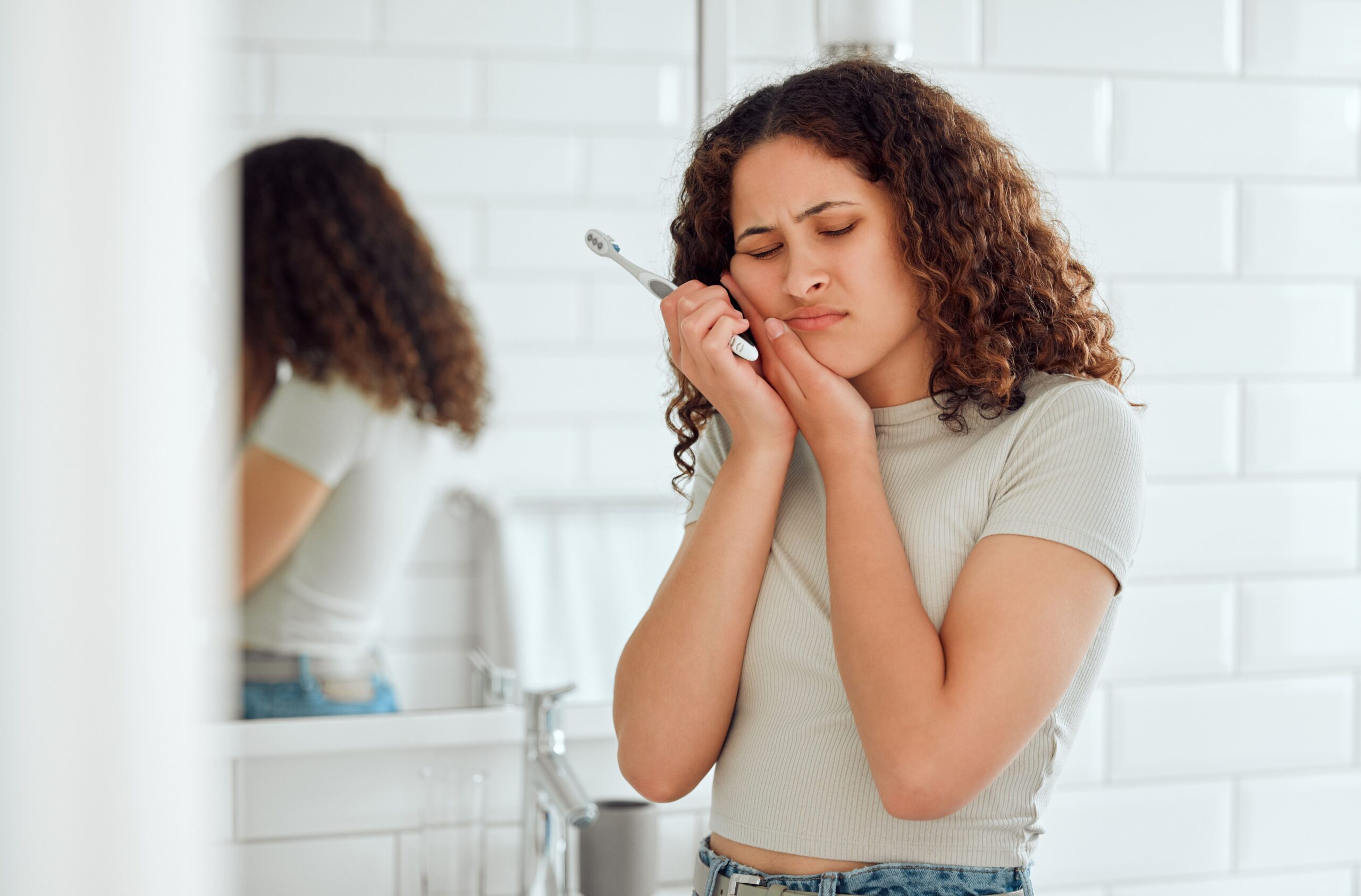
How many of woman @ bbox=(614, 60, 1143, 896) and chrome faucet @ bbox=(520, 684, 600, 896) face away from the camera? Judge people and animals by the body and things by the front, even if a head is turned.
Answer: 0

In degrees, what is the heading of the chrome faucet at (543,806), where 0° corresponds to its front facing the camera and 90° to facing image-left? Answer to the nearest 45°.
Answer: approximately 315°

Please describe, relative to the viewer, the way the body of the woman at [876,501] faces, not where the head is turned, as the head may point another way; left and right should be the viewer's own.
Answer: facing the viewer and to the left of the viewer
